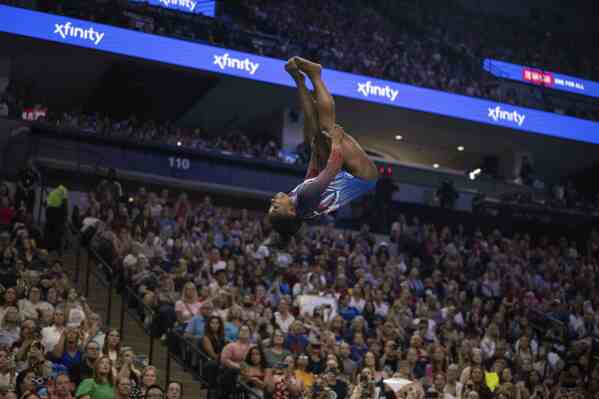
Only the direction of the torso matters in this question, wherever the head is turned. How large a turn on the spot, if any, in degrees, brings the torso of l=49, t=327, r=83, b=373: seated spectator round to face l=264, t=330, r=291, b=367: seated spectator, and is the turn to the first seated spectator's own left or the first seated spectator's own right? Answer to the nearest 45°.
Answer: approximately 45° to the first seated spectator's own left

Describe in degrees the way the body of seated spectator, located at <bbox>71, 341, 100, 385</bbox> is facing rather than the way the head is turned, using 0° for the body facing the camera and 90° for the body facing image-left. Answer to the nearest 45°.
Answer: approximately 315°

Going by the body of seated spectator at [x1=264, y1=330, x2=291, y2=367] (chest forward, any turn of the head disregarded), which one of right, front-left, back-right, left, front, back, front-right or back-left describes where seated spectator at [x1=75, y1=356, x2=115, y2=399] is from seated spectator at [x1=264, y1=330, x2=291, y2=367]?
front-right

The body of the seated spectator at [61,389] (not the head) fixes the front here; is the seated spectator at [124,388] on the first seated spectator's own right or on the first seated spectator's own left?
on the first seated spectator's own left

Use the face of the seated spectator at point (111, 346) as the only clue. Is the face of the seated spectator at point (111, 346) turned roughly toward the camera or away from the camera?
toward the camera

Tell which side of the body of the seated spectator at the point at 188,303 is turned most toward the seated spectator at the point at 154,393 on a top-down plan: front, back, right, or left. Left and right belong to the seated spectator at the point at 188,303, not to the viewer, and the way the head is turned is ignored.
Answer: front

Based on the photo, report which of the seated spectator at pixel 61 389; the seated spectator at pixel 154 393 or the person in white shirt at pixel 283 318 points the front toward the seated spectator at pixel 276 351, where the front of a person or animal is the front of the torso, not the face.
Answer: the person in white shirt

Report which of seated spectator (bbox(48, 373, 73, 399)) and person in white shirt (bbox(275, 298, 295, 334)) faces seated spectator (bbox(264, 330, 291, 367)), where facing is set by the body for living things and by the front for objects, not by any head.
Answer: the person in white shirt

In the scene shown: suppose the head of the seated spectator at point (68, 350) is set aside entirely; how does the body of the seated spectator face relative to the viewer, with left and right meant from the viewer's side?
facing the viewer and to the right of the viewer

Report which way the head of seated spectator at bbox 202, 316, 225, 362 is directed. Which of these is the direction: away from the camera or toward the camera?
toward the camera

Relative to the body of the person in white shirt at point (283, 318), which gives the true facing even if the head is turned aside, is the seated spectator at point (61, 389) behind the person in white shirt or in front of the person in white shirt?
in front

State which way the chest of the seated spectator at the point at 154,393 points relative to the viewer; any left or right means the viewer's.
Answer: facing the viewer

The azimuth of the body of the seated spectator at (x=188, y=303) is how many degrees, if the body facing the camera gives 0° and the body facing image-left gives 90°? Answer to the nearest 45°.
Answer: approximately 0°

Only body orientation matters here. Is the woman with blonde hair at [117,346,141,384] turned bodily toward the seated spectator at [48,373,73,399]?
no

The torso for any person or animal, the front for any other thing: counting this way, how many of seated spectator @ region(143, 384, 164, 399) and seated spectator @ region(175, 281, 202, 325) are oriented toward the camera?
2

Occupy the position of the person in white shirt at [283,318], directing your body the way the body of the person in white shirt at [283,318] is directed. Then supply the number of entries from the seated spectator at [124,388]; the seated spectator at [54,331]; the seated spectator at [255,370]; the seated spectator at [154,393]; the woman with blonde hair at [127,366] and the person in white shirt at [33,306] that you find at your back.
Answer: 0

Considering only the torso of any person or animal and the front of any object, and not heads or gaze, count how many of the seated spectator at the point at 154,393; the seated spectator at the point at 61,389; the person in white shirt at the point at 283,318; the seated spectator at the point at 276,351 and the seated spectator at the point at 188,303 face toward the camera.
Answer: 5

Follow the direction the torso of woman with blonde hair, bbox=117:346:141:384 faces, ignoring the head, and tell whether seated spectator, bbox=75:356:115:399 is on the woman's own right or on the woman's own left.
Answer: on the woman's own right

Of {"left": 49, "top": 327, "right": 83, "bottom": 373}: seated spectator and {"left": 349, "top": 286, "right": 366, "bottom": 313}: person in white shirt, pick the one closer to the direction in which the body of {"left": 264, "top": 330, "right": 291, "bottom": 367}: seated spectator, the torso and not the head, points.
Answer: the seated spectator

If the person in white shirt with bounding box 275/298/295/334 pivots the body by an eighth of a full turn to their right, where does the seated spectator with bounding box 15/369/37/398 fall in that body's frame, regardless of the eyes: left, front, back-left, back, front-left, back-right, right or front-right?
front

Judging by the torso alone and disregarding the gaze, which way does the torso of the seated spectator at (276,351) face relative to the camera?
toward the camera

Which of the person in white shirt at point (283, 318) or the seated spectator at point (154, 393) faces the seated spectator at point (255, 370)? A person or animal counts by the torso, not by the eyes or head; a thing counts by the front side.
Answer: the person in white shirt
